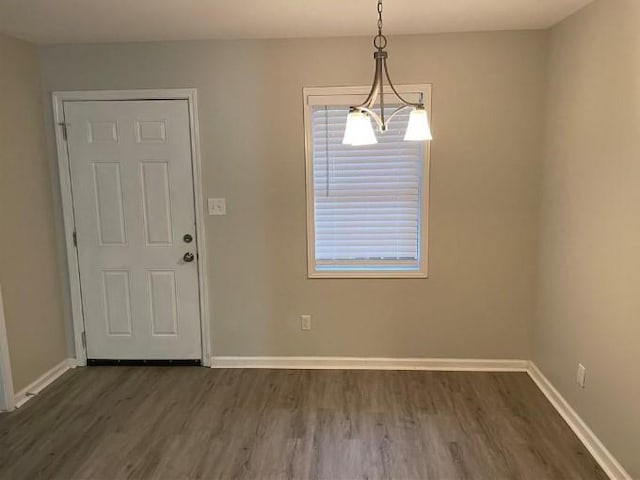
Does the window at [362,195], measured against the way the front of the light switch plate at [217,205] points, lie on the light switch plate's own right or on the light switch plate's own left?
on the light switch plate's own left

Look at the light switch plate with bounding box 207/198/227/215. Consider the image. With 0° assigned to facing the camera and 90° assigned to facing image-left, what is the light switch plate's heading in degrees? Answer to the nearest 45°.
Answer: approximately 0°

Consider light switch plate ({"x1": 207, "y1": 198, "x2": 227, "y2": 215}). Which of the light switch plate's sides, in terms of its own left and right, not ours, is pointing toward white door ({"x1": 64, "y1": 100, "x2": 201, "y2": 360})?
right

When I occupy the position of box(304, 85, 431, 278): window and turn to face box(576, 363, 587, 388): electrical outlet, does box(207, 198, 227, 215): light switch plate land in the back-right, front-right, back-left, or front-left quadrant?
back-right

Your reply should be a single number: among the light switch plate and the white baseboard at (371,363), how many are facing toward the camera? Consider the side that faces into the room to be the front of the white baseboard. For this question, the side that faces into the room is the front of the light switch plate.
2

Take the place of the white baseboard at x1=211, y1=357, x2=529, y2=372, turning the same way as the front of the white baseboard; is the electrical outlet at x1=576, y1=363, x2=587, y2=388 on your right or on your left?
on your left

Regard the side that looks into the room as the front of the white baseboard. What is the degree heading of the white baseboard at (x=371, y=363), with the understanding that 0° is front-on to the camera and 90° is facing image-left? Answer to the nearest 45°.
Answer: approximately 0°
